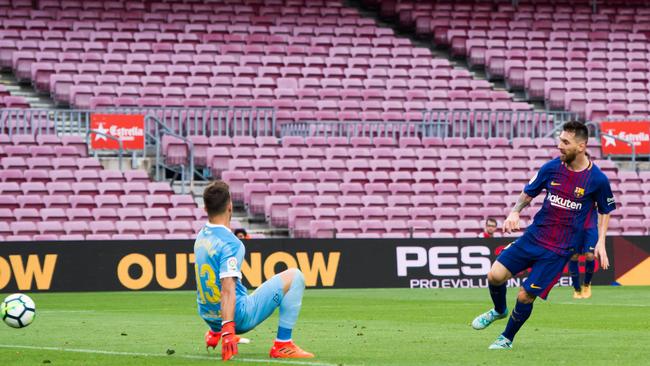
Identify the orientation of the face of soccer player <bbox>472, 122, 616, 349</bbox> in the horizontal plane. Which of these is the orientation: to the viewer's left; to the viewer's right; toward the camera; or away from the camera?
to the viewer's left

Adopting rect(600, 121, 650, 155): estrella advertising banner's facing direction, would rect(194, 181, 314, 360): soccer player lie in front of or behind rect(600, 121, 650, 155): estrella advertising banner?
in front

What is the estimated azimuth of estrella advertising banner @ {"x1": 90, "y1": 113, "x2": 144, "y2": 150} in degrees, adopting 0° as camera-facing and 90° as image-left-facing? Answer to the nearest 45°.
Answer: approximately 0°

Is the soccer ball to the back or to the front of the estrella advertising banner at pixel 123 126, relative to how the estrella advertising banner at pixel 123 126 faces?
to the front

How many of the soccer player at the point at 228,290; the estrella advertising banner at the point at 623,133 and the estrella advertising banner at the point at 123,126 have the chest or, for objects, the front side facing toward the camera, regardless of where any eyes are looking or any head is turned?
2

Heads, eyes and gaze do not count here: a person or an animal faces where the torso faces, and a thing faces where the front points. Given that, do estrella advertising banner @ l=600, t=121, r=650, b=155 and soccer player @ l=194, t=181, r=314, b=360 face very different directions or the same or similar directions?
very different directions

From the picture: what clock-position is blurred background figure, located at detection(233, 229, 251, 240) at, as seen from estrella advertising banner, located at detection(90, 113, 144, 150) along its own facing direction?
The blurred background figure is roughly at 11 o'clock from the estrella advertising banner.

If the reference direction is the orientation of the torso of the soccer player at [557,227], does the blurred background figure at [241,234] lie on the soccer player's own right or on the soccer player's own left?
on the soccer player's own right

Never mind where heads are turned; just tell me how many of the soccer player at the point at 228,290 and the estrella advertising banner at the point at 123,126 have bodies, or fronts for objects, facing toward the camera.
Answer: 1
